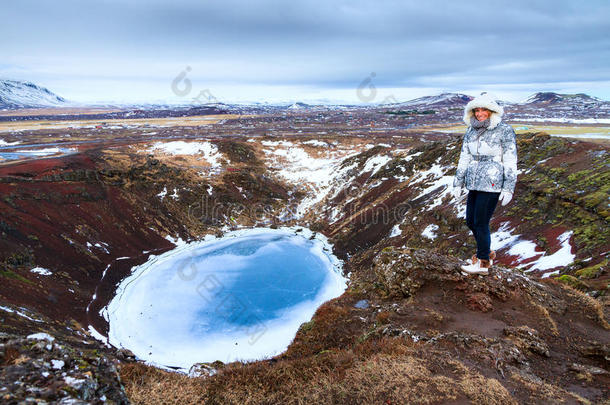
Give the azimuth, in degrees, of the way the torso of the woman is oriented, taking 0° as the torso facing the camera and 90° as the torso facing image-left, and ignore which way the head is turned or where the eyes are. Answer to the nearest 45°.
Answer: approximately 45°

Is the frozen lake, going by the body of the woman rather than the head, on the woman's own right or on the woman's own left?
on the woman's own right
